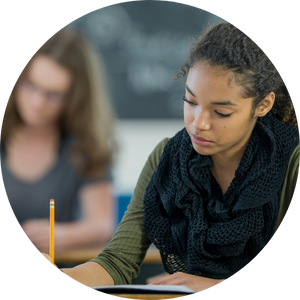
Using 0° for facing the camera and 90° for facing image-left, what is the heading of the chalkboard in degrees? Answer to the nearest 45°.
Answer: approximately 0°

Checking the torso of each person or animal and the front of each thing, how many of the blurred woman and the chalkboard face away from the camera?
0
